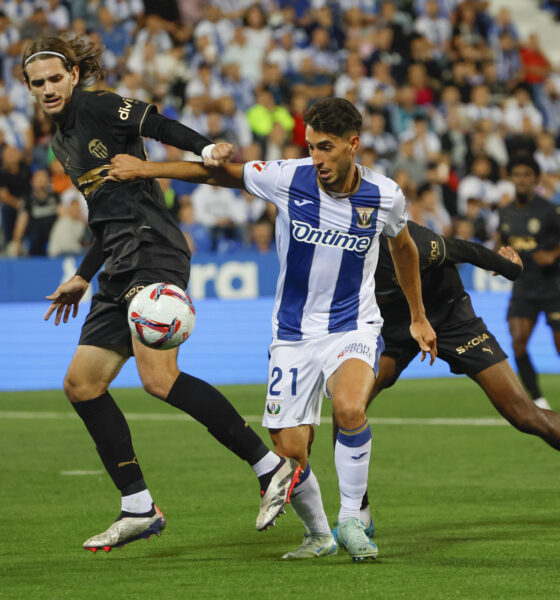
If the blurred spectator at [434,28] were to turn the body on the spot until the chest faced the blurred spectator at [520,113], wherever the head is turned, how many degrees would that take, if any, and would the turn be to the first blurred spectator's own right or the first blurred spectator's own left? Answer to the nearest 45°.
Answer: approximately 45° to the first blurred spectator's own left

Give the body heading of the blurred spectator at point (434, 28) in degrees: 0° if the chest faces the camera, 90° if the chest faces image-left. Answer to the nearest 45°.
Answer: approximately 0°

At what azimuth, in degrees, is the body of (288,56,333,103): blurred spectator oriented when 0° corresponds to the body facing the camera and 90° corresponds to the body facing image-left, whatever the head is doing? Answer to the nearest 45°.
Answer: approximately 0°

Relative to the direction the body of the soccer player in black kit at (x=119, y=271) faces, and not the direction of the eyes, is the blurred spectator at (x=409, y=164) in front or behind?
behind

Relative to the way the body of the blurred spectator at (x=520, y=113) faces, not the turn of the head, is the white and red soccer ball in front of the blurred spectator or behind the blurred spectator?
in front

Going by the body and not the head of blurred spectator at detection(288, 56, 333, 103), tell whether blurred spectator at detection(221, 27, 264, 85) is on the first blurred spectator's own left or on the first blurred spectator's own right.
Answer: on the first blurred spectator's own right

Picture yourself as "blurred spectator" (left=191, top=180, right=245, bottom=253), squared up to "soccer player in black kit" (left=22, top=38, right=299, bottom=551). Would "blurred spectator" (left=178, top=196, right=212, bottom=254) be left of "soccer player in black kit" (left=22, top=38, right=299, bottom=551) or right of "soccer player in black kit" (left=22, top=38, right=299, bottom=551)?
right
